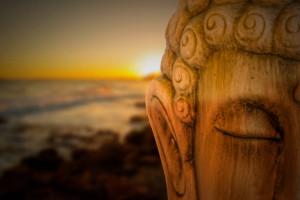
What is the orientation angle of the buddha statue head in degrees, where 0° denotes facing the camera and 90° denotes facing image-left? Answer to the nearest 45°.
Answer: approximately 0°
